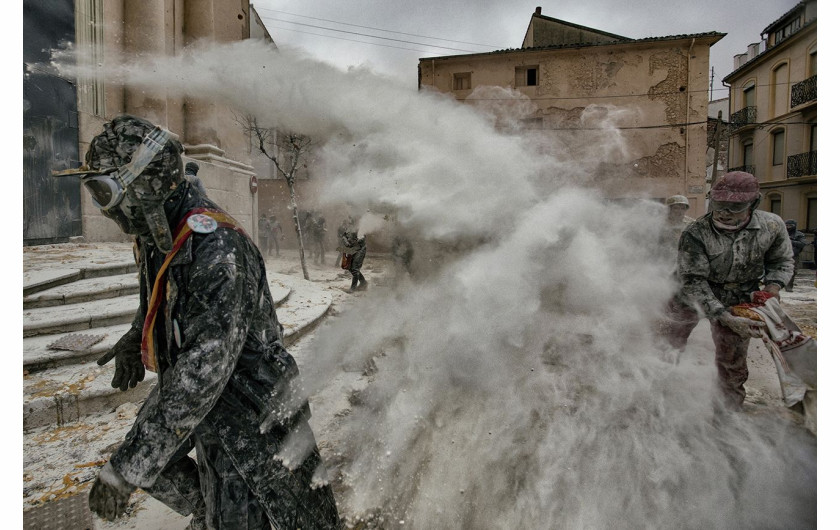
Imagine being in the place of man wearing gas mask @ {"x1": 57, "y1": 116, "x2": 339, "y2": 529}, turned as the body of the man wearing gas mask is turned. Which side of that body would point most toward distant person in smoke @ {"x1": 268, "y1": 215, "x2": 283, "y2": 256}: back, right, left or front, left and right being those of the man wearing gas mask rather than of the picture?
right

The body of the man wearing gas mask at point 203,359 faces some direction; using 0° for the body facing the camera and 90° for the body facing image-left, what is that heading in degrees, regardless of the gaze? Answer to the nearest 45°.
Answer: approximately 90°

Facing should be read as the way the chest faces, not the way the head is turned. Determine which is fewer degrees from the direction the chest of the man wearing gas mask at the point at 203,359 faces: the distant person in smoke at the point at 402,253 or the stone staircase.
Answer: the stone staircase

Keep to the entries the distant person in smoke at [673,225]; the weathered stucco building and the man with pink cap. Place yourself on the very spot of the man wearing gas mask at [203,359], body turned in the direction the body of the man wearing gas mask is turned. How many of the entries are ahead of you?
0

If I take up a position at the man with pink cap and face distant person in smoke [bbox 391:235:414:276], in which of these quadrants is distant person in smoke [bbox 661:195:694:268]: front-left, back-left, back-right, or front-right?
front-right

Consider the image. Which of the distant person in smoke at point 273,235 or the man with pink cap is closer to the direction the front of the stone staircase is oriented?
the man with pink cap

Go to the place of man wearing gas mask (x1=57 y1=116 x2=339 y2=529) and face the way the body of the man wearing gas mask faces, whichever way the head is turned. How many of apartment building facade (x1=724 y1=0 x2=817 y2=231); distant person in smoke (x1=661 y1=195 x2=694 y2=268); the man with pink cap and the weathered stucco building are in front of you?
0

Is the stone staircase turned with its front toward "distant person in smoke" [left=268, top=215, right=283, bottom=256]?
no

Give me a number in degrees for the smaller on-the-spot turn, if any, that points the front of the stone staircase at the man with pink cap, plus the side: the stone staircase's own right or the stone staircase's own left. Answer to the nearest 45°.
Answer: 0° — it already faces them

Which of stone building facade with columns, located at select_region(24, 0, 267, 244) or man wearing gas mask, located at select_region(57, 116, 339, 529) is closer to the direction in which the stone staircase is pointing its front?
the man wearing gas mask

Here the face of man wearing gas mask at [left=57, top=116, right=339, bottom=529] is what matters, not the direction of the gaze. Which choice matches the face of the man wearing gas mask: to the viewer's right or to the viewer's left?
to the viewer's left

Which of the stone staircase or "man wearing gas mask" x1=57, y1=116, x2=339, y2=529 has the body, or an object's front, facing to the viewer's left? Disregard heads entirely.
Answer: the man wearing gas mask

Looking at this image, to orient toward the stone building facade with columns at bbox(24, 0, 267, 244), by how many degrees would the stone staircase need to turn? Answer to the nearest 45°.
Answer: approximately 135° to its left

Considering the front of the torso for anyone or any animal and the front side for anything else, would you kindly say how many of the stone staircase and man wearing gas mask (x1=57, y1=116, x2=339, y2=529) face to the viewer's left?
1

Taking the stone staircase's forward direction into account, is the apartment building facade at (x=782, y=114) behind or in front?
in front

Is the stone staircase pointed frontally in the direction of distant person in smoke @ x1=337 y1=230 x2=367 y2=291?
no
